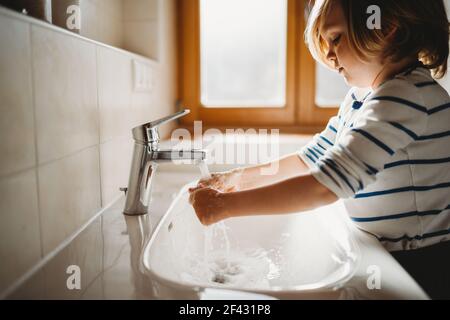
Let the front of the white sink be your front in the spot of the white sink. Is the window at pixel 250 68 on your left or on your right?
on your left

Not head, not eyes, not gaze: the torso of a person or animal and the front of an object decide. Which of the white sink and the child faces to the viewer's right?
the white sink

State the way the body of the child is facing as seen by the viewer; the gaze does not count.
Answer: to the viewer's left

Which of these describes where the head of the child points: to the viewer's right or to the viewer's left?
to the viewer's left

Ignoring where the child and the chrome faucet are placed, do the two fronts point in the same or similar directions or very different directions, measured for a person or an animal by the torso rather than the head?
very different directions

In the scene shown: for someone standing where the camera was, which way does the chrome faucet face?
facing to the right of the viewer

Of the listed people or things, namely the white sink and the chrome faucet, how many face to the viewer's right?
2

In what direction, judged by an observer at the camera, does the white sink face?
facing to the right of the viewer

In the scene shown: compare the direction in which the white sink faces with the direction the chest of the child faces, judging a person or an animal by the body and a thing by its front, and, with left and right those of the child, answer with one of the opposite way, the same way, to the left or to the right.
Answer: the opposite way
